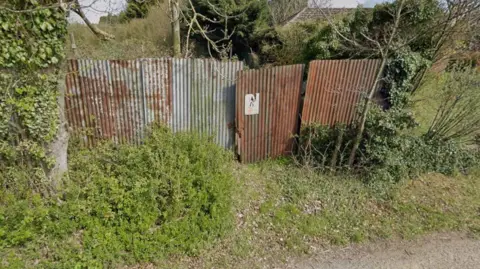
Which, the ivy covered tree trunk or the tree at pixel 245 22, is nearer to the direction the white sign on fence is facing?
the ivy covered tree trunk

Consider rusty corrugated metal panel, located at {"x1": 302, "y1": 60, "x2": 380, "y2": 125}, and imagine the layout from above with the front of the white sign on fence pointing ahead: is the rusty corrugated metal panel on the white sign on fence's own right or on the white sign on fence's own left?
on the white sign on fence's own left

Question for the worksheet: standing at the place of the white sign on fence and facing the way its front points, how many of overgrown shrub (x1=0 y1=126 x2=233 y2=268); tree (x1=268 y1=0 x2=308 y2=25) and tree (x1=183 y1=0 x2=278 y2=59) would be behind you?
2

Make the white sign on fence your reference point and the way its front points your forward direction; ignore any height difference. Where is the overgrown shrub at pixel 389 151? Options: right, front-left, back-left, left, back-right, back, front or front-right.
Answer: left

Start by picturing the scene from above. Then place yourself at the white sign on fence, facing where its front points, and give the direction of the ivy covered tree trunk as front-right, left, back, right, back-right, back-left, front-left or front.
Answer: front-right

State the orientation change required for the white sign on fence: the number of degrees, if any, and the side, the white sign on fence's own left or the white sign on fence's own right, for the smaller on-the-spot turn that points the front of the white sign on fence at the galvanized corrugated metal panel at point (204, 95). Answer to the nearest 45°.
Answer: approximately 90° to the white sign on fence's own right

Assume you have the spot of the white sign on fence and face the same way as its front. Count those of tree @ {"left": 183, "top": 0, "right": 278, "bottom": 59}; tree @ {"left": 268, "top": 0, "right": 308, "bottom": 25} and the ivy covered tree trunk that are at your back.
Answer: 2

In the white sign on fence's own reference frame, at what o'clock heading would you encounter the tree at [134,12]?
The tree is roughly at 5 o'clock from the white sign on fence.

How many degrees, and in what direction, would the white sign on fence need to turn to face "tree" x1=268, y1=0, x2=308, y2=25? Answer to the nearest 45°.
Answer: approximately 180°

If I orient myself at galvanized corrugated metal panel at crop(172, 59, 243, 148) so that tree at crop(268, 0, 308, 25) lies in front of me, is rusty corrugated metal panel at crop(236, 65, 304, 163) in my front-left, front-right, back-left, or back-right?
front-right

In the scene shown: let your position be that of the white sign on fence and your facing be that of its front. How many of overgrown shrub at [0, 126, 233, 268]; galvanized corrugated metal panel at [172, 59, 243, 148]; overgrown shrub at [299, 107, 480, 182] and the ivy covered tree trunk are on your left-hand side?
1

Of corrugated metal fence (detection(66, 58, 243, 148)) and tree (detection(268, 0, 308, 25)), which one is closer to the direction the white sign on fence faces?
the corrugated metal fence

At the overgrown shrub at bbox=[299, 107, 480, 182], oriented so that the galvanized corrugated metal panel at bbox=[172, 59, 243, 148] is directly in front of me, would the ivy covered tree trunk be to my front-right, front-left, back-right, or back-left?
front-left

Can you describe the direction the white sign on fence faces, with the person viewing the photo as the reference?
facing the viewer

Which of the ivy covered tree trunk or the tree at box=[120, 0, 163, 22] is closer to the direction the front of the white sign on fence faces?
the ivy covered tree trunk

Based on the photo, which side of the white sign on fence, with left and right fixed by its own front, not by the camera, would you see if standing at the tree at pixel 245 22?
back
